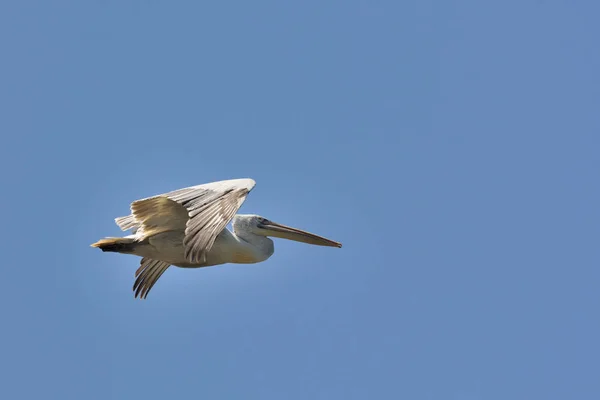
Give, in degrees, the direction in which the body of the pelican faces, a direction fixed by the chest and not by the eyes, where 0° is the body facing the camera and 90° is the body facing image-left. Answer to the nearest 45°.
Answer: approximately 270°
